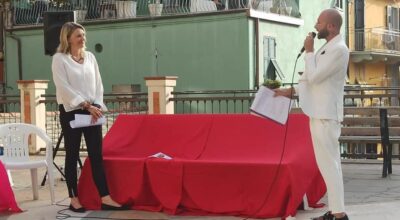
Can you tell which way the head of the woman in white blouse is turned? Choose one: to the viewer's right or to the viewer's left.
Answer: to the viewer's right

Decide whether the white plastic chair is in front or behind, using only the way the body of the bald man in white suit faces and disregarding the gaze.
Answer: in front

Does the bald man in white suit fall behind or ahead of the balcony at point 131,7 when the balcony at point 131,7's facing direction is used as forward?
ahead

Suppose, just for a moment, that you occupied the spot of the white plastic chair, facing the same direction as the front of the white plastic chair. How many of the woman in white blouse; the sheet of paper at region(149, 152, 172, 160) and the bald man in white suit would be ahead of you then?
3

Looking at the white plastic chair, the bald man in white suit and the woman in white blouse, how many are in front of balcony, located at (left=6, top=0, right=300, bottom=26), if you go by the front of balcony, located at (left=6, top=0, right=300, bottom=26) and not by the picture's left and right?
3

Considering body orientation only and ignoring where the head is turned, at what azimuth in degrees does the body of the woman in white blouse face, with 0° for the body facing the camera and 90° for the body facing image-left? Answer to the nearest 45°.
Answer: approximately 315°

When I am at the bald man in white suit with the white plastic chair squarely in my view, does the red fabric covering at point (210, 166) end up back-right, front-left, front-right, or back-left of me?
front-right

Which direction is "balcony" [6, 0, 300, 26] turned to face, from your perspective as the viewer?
facing the viewer

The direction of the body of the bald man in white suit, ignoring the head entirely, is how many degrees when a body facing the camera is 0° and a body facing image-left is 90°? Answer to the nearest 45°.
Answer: approximately 90°

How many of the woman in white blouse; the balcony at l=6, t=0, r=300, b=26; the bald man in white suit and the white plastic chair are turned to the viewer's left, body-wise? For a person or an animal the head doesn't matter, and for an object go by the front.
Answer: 1
